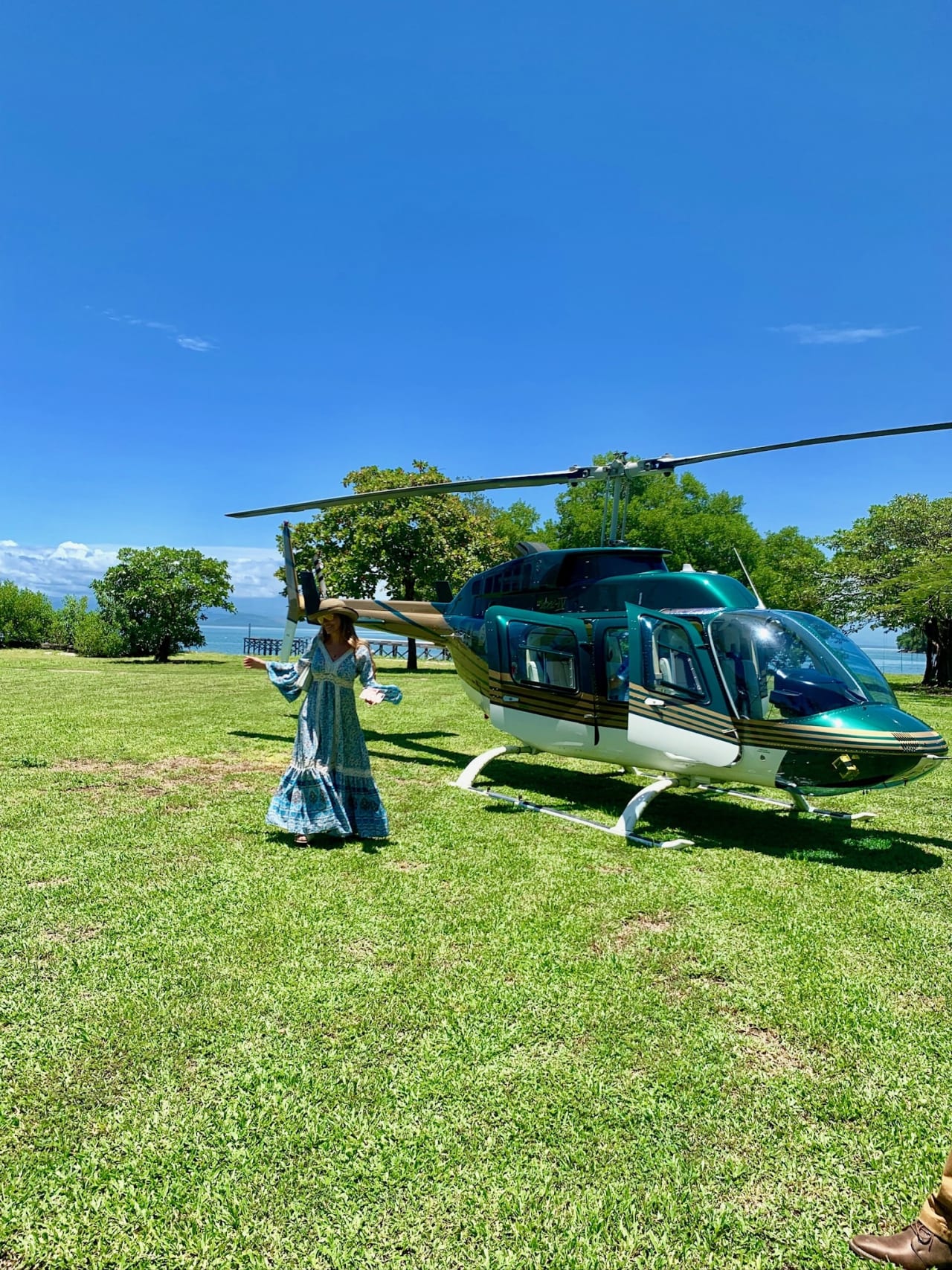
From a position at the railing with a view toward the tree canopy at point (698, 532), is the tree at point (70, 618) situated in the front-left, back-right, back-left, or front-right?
back-right

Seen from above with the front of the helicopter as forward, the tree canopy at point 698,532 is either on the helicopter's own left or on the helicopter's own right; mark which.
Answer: on the helicopter's own left

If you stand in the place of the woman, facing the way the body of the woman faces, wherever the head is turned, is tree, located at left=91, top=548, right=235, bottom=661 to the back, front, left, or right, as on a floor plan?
back

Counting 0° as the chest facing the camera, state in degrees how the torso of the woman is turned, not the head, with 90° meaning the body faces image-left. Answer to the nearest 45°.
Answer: approximately 0°

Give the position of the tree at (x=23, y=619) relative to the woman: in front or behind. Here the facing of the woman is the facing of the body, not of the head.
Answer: behind

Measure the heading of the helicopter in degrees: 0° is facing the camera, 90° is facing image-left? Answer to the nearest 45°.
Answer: approximately 315°

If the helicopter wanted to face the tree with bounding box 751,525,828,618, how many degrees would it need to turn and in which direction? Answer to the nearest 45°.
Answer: approximately 135° to its left

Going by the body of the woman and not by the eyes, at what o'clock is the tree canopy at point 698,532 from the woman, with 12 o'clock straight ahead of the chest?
The tree canopy is roughly at 7 o'clock from the woman.
